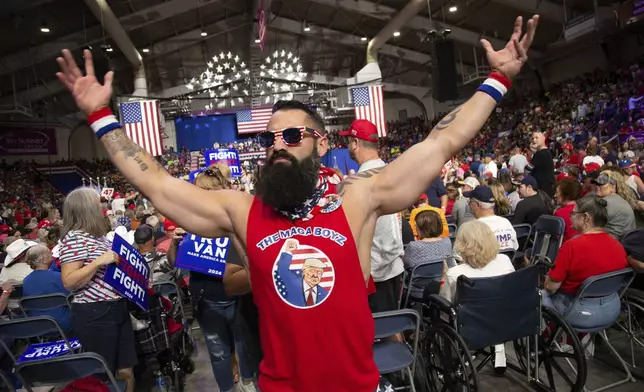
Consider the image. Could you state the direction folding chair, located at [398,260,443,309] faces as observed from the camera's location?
facing away from the viewer and to the left of the viewer

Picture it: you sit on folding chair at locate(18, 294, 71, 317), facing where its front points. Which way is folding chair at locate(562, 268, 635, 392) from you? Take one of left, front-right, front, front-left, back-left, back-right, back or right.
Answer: back-right

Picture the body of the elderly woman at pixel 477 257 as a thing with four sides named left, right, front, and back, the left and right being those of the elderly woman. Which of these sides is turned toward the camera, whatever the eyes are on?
back

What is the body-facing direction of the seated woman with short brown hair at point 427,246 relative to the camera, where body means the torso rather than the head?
away from the camera

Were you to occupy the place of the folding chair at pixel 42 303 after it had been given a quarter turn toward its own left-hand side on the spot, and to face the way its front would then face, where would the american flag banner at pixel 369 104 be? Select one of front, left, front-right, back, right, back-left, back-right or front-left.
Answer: back-right

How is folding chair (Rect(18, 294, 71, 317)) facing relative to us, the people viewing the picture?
facing away from the viewer

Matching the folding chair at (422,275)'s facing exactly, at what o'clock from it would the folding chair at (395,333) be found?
the folding chair at (395,333) is roughly at 8 o'clock from the folding chair at (422,275).

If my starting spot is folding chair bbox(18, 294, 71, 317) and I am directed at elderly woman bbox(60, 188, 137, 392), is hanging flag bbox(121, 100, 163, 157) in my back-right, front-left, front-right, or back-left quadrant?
back-left

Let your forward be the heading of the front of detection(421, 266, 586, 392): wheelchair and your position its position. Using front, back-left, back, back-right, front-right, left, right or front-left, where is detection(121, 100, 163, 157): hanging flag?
front-left

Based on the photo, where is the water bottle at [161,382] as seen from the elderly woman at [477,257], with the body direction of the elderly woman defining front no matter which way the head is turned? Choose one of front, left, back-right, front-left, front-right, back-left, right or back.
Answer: left
